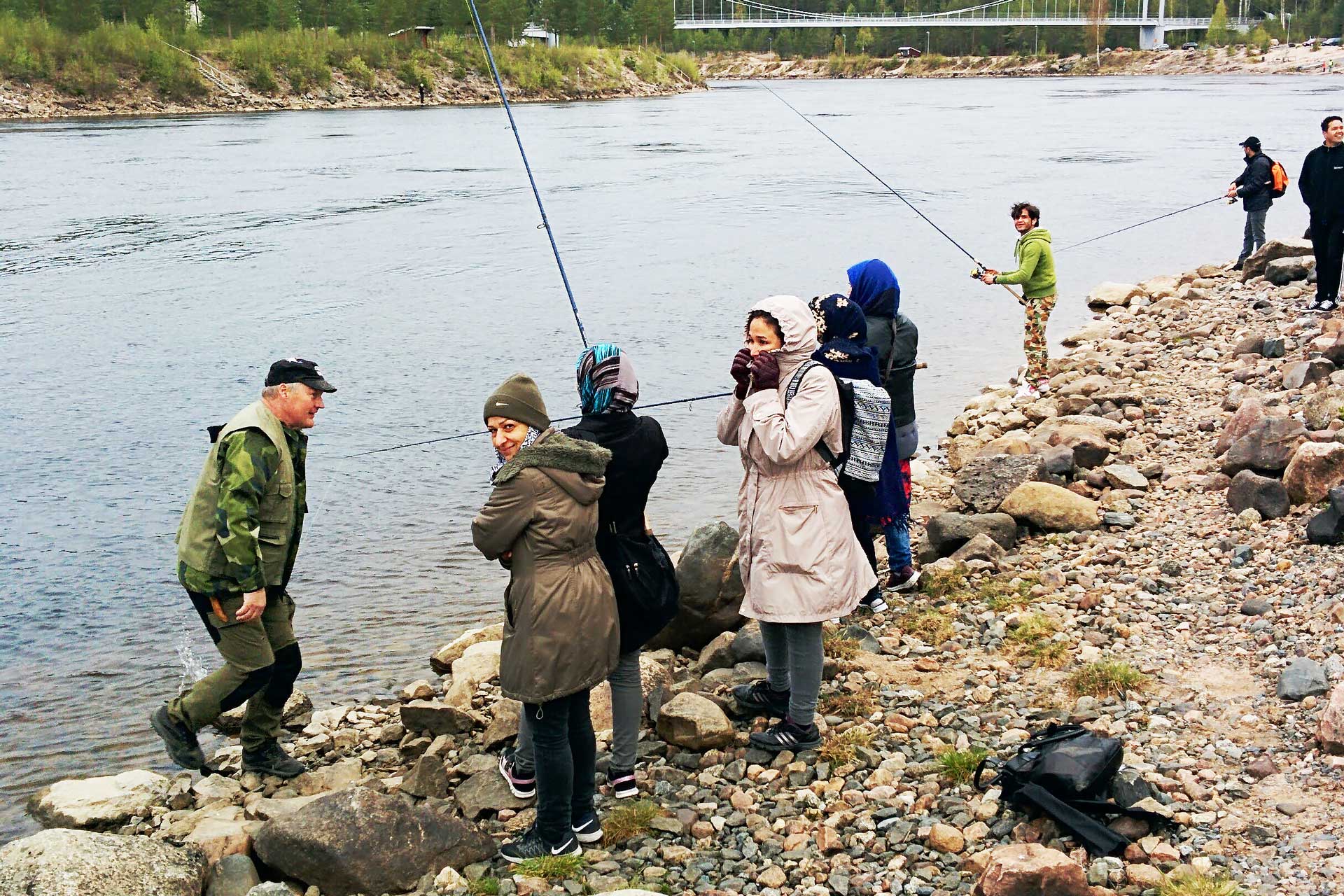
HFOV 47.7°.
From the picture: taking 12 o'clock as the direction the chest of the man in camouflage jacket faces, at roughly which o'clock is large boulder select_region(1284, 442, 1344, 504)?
The large boulder is roughly at 12 o'clock from the man in camouflage jacket.

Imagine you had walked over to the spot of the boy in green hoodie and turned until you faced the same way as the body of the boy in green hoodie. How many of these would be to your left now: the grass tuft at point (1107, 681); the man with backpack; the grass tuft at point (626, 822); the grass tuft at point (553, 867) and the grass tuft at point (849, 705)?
4

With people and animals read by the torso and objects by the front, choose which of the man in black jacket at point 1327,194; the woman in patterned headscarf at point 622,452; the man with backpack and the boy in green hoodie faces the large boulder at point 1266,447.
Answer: the man in black jacket

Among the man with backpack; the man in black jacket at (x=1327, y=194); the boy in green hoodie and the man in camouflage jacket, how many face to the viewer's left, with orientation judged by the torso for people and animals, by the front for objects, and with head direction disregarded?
2

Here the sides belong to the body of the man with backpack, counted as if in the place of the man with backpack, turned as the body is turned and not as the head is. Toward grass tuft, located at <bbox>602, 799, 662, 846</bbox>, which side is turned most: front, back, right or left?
left

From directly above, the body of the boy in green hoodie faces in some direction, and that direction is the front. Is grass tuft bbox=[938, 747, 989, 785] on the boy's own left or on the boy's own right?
on the boy's own left

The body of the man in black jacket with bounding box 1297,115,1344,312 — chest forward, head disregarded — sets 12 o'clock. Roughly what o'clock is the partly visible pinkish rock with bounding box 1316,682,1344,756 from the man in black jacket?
The partly visible pinkish rock is roughly at 12 o'clock from the man in black jacket.

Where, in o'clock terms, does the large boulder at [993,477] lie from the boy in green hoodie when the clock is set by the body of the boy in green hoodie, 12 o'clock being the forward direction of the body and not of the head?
The large boulder is roughly at 9 o'clock from the boy in green hoodie.

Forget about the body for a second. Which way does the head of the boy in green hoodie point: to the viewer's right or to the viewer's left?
to the viewer's left

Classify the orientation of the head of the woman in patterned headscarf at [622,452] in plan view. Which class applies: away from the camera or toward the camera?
away from the camera

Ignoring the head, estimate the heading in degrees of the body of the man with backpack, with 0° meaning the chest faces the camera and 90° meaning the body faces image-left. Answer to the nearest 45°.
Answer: approximately 90°

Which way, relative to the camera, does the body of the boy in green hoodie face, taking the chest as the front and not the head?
to the viewer's left

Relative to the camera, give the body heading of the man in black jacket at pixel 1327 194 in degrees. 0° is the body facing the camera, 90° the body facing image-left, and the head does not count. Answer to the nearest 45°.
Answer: approximately 0°
